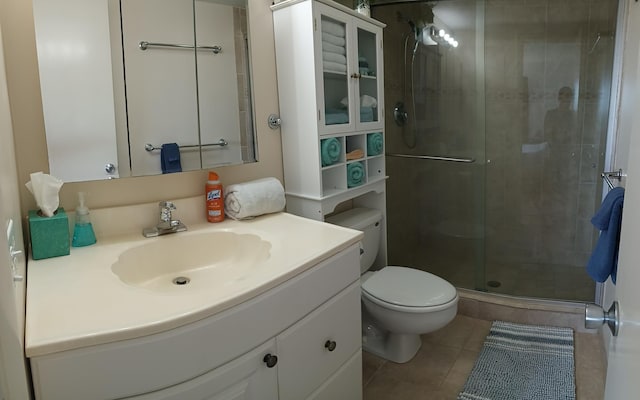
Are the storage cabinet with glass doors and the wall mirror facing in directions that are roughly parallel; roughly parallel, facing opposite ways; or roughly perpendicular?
roughly parallel

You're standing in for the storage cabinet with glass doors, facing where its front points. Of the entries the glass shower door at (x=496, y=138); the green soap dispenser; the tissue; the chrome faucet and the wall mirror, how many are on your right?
4

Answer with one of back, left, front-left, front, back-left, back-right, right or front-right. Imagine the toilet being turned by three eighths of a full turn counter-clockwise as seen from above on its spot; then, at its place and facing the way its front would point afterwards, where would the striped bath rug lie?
right

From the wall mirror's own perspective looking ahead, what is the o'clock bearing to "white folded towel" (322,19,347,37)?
The white folded towel is roughly at 10 o'clock from the wall mirror.

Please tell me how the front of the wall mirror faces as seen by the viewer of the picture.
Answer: facing the viewer and to the right of the viewer

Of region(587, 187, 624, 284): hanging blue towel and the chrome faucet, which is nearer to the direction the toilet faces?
the hanging blue towel

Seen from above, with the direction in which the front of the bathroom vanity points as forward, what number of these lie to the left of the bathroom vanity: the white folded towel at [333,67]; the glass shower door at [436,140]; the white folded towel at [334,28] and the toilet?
4

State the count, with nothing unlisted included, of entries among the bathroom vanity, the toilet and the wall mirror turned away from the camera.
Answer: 0
